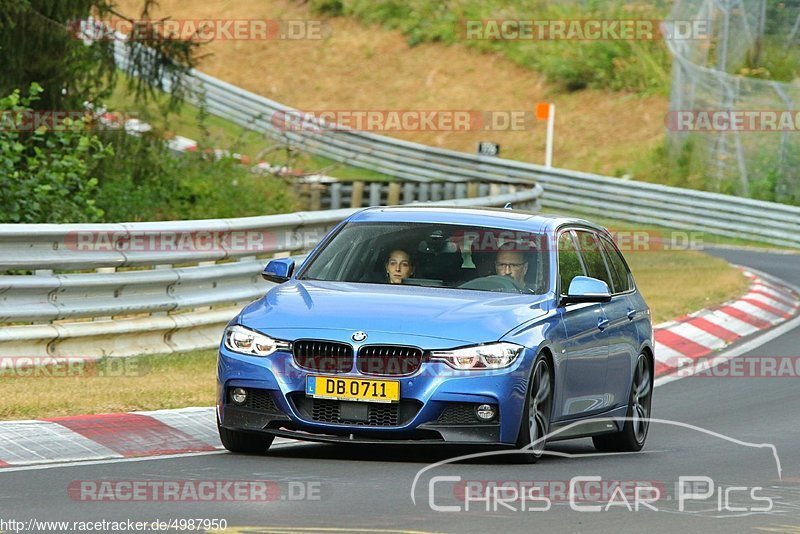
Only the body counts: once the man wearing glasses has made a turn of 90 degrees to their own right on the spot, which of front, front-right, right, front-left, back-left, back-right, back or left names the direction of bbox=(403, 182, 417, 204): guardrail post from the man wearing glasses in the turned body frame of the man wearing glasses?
front-right

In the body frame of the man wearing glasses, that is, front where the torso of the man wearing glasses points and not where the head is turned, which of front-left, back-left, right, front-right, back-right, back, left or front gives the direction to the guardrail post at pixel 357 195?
back-right

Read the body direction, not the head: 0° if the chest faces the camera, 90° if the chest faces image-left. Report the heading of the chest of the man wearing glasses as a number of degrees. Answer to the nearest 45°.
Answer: approximately 45°

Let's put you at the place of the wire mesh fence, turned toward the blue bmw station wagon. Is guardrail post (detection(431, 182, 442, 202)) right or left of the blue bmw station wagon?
right

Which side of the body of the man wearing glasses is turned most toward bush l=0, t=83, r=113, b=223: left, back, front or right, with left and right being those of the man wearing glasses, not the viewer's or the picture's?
right

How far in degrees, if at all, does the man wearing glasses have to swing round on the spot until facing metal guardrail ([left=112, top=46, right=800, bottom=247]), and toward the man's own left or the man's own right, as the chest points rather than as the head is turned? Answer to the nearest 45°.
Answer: approximately 135° to the man's own right

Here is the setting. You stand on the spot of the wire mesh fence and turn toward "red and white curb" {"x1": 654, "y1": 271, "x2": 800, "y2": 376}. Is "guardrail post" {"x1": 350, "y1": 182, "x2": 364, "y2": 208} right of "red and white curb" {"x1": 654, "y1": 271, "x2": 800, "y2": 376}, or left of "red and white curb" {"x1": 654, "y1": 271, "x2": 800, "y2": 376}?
right

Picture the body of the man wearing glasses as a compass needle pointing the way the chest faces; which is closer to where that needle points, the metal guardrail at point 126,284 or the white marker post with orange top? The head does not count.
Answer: the metal guardrail
